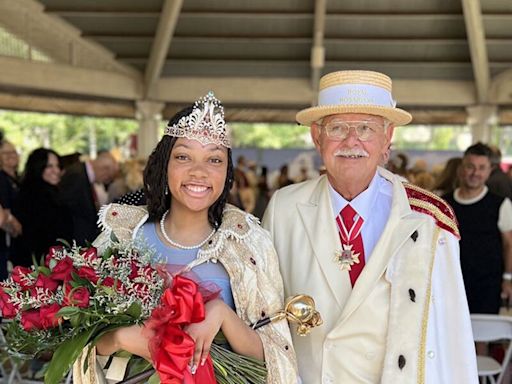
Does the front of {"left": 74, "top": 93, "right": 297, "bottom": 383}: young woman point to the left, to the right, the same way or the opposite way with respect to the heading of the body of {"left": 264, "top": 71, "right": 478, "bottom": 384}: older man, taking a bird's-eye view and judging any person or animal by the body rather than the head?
the same way

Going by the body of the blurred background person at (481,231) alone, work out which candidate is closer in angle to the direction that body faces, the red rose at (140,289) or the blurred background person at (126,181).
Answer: the red rose

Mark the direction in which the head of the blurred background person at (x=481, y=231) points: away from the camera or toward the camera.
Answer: toward the camera

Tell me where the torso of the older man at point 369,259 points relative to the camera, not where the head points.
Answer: toward the camera

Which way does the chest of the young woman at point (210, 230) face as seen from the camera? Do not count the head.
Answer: toward the camera

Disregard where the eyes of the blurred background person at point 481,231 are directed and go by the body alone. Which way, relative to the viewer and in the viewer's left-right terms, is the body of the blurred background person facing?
facing the viewer

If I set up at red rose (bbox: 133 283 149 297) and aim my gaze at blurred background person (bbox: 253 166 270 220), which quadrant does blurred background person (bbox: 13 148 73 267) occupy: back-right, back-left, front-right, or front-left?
front-left

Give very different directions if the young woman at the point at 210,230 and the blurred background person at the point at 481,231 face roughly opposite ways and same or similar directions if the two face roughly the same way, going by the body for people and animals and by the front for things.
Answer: same or similar directions

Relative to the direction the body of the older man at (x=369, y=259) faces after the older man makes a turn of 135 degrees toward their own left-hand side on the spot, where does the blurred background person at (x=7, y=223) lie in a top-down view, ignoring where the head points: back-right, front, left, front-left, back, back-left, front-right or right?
left

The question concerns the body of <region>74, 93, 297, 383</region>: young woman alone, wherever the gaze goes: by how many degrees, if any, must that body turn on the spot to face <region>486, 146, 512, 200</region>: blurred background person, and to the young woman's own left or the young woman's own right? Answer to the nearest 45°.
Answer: approximately 135° to the young woman's own left

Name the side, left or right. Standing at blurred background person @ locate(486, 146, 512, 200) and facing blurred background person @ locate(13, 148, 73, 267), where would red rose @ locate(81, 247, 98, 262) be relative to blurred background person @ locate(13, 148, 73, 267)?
left

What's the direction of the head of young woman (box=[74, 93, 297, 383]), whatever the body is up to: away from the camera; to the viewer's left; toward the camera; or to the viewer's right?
toward the camera

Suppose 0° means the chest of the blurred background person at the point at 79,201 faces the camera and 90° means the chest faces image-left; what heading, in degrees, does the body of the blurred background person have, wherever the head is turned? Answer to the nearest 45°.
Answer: approximately 270°
